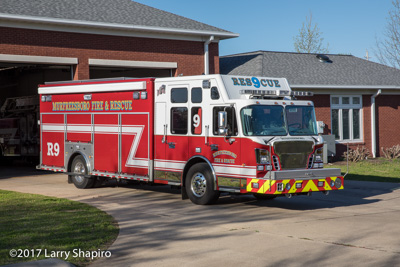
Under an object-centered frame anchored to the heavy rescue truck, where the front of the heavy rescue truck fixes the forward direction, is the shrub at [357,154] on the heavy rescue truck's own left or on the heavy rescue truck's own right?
on the heavy rescue truck's own left

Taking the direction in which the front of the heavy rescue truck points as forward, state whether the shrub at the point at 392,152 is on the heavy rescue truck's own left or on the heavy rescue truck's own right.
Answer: on the heavy rescue truck's own left

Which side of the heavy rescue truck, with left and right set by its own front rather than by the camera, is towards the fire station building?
back

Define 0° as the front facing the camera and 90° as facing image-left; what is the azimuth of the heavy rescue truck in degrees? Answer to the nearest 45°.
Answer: approximately 315°
